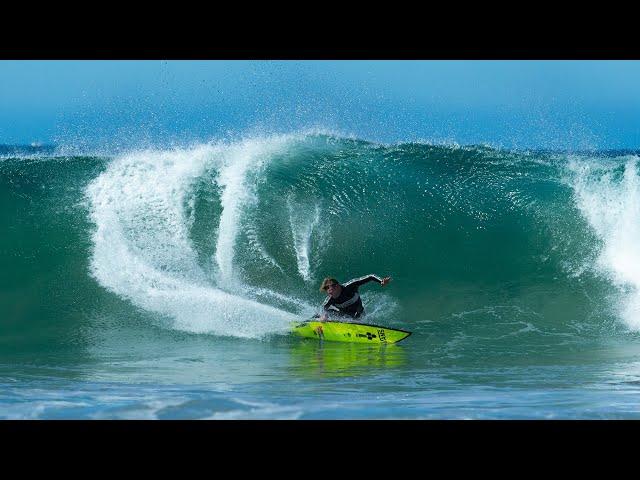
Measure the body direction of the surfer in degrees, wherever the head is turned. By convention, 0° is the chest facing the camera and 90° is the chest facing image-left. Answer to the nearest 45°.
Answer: approximately 45°
